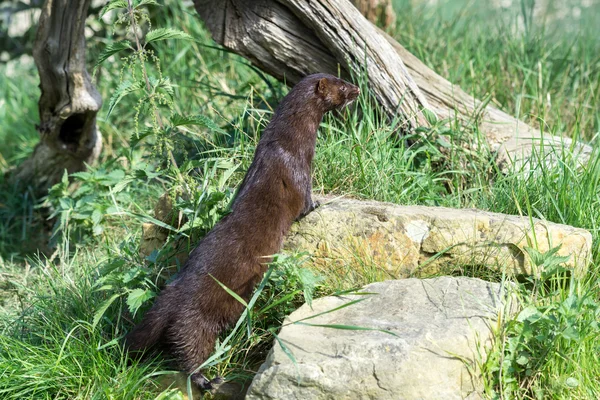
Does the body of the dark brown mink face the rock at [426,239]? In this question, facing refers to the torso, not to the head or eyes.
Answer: yes

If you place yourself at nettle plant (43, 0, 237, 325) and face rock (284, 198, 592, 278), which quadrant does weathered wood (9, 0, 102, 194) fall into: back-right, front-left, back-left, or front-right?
back-left

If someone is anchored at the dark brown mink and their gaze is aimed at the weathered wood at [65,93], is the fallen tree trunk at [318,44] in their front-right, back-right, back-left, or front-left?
front-right

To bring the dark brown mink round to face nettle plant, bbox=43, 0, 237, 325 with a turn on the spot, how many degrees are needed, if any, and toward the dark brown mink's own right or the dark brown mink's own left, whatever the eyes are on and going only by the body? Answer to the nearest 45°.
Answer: approximately 135° to the dark brown mink's own left

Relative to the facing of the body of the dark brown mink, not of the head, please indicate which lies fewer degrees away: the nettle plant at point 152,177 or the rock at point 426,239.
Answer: the rock

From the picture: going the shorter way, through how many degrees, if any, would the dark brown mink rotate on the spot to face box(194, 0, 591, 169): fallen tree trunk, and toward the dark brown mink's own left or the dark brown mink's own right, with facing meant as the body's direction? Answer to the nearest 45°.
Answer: approximately 90° to the dark brown mink's own left

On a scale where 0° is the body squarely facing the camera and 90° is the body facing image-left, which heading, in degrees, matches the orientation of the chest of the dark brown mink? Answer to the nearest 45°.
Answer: approximately 270°

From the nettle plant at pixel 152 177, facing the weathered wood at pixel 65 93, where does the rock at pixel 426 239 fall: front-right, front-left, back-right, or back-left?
back-right

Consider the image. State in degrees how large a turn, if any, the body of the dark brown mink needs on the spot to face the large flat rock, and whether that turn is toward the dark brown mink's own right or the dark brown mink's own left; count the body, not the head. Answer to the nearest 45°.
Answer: approximately 45° to the dark brown mink's own right

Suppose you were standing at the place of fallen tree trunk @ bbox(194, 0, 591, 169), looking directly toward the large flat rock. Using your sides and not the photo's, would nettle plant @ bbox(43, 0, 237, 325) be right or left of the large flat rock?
right
